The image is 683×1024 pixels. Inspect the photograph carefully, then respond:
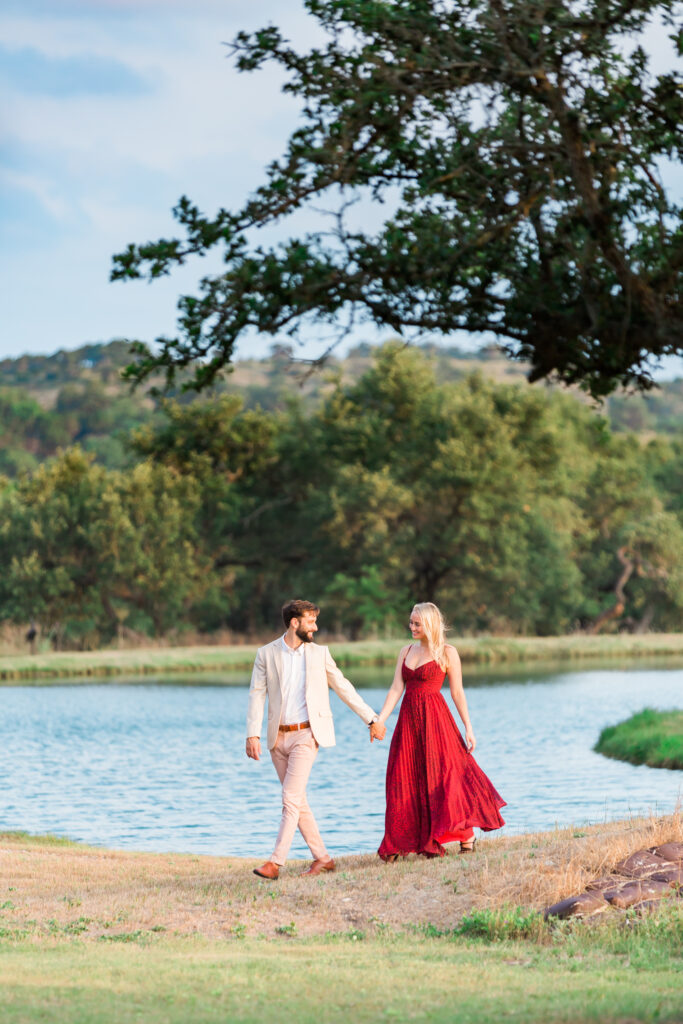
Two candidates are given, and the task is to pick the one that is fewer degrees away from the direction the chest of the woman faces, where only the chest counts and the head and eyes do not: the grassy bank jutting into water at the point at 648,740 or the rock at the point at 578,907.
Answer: the rock

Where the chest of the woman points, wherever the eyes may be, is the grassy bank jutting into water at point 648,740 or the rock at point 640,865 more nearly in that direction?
the rock

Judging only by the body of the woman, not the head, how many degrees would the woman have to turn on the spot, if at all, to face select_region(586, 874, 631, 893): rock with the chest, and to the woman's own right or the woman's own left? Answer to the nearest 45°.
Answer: approximately 90° to the woman's own left

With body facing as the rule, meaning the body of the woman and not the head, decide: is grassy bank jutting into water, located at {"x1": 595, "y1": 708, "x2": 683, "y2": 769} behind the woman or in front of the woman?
behind

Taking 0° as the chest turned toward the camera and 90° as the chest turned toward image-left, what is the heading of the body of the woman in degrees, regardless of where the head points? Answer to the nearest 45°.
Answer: approximately 45°

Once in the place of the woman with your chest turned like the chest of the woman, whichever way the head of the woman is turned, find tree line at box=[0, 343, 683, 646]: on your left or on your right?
on your right

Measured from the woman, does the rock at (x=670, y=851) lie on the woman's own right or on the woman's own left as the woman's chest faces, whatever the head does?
on the woman's own left
